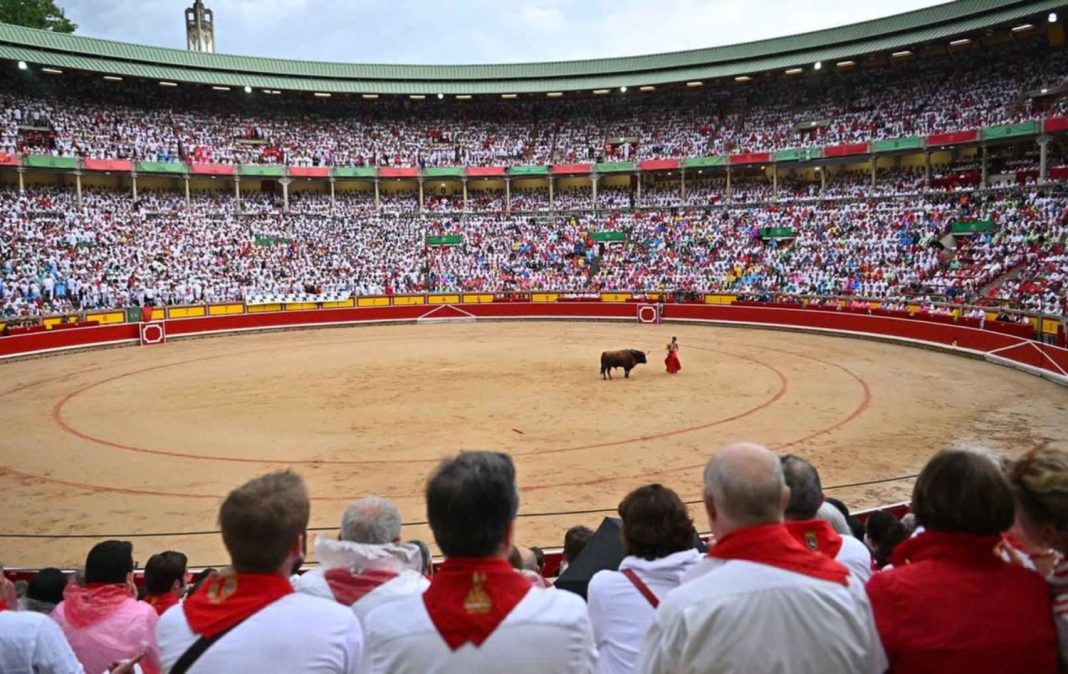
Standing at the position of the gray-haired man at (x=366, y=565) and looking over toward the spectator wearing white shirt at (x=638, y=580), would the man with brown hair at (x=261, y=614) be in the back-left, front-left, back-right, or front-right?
back-right

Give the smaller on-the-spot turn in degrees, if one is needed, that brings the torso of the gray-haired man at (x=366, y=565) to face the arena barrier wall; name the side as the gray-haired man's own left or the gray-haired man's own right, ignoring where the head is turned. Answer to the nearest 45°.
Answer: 0° — they already face it

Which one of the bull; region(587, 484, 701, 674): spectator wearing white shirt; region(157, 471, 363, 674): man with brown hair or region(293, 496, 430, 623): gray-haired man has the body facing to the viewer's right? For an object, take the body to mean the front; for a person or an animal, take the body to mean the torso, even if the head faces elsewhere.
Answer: the bull

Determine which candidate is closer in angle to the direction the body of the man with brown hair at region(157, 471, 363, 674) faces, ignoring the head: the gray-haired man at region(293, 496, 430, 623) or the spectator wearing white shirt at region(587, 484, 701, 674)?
the gray-haired man

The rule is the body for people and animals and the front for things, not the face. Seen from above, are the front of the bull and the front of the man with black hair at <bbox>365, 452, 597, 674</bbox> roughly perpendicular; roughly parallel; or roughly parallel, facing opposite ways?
roughly perpendicular

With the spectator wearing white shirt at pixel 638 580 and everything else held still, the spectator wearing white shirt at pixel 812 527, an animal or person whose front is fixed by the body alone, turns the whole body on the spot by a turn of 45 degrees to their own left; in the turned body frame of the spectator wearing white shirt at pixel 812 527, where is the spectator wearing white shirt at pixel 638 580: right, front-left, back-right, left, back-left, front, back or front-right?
left

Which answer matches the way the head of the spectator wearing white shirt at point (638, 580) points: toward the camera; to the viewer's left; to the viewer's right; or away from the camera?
away from the camera

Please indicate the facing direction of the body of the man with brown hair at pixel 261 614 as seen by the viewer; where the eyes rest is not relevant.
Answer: away from the camera

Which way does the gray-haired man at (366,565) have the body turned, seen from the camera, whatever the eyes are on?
away from the camera

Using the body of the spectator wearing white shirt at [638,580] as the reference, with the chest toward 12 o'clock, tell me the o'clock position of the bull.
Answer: The bull is roughly at 12 o'clock from the spectator wearing white shirt.

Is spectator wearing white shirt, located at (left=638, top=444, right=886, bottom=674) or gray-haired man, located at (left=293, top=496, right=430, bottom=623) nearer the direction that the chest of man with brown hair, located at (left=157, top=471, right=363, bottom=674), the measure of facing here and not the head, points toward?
the gray-haired man

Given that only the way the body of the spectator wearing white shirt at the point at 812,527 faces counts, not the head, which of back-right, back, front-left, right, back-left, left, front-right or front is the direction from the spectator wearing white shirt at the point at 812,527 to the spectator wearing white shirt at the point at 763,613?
back

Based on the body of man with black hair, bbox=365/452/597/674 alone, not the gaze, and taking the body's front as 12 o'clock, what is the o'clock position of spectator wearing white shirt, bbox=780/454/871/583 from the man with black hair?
The spectator wearing white shirt is roughly at 2 o'clock from the man with black hair.

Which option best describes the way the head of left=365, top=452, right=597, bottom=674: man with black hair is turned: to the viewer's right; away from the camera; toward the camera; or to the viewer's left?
away from the camera

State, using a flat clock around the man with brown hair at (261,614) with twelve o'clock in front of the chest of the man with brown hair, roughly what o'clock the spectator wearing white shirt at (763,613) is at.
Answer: The spectator wearing white shirt is roughly at 4 o'clock from the man with brown hair.

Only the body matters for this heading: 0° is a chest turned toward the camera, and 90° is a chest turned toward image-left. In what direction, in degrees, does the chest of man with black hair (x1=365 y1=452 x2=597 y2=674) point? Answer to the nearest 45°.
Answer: approximately 180°

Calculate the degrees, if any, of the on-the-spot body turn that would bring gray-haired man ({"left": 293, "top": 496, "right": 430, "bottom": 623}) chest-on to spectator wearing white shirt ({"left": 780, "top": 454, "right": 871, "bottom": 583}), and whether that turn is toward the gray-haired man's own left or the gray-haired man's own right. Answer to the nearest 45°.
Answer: approximately 90° to the gray-haired man's own right

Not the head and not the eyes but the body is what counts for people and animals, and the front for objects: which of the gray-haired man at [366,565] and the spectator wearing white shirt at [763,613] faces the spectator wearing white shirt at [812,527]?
the spectator wearing white shirt at [763,613]

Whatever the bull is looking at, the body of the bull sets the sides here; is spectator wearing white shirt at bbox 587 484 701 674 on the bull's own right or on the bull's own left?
on the bull's own right

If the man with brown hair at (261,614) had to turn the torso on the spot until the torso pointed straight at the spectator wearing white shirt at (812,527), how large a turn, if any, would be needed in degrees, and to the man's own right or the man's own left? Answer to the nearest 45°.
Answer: approximately 90° to the man's own right
